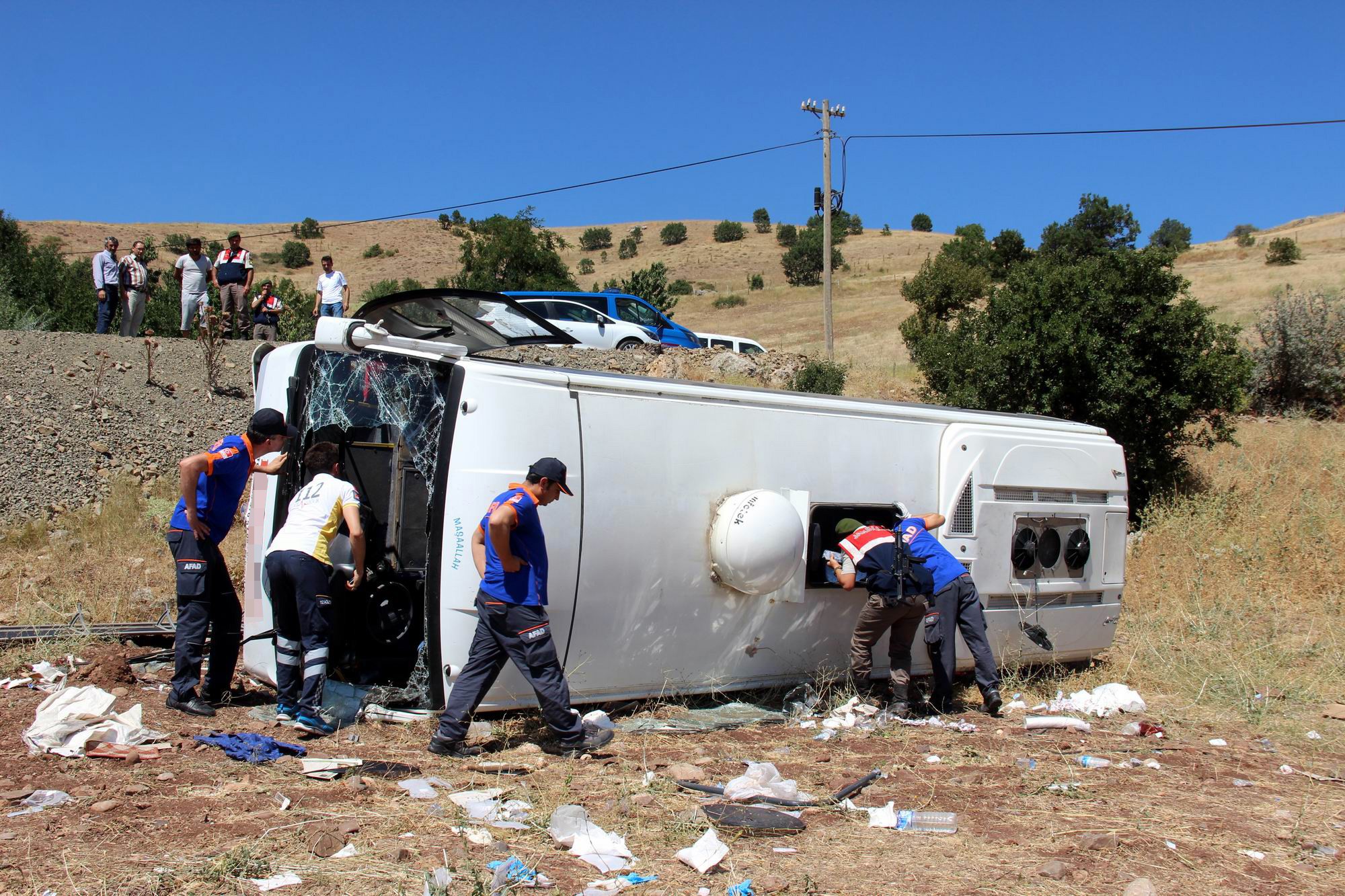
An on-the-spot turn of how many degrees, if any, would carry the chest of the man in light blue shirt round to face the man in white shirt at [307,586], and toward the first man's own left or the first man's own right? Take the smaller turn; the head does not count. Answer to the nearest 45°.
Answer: approximately 45° to the first man's own right

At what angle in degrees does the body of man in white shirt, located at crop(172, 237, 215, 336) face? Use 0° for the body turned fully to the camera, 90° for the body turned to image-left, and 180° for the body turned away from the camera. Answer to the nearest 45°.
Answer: approximately 0°

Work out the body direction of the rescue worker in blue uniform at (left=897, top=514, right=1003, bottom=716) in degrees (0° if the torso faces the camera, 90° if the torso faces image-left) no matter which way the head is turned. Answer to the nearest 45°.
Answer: approximately 135°

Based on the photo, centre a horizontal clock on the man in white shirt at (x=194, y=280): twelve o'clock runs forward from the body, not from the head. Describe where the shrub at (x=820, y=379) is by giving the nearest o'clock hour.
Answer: The shrub is roughly at 9 o'clock from the man in white shirt.

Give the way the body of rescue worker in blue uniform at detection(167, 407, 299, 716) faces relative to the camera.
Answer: to the viewer's right

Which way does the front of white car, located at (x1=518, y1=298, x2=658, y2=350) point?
to the viewer's right

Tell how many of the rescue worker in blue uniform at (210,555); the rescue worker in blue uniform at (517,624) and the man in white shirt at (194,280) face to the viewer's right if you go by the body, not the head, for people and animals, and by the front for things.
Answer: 2

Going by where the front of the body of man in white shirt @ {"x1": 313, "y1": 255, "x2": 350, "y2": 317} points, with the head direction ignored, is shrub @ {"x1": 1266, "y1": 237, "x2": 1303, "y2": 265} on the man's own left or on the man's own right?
on the man's own left

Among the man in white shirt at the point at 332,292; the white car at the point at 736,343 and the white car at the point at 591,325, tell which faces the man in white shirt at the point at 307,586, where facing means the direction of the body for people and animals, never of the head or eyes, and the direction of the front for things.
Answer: the man in white shirt at the point at 332,292

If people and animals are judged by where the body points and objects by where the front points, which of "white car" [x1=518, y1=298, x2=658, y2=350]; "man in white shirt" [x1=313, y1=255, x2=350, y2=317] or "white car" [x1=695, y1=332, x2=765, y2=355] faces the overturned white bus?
the man in white shirt

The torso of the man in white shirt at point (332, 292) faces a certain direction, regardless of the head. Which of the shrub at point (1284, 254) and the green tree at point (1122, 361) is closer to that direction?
the green tree

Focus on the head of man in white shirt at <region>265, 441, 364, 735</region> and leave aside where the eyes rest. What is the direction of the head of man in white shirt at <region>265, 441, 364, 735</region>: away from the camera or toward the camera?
away from the camera
